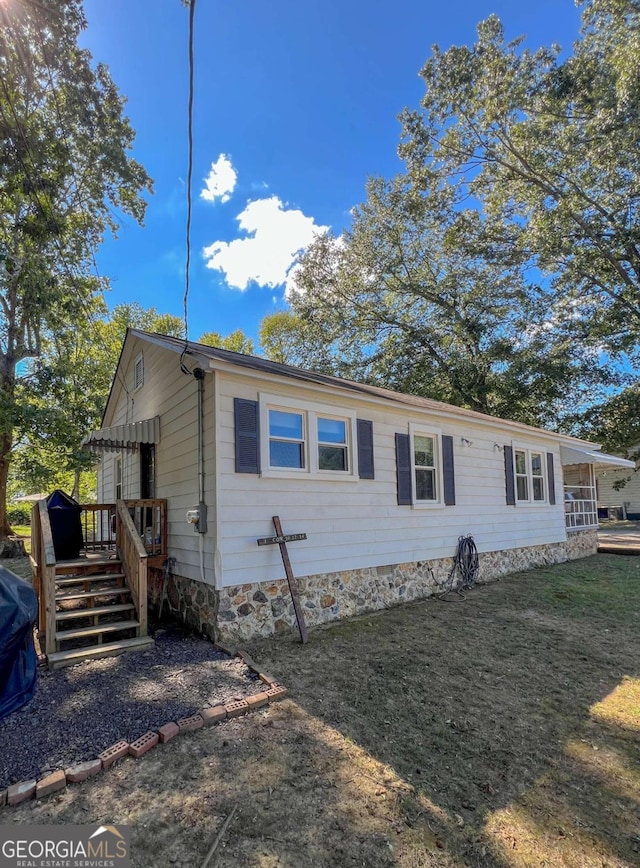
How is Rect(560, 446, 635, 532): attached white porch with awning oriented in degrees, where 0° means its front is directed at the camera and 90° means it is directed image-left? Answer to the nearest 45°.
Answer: approximately 315°

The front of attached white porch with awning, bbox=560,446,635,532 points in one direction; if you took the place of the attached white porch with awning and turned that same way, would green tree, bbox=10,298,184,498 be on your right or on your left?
on your right

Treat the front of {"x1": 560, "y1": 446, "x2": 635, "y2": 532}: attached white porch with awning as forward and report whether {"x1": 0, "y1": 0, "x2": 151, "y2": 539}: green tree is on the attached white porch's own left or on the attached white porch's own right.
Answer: on the attached white porch's own right

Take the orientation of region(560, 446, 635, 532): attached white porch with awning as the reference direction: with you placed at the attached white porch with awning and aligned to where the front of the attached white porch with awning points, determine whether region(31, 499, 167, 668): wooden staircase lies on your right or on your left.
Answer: on your right

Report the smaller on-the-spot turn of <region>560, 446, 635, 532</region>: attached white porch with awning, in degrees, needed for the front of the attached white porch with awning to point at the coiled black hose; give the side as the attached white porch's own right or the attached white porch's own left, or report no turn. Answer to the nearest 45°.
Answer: approximately 45° to the attached white porch's own right

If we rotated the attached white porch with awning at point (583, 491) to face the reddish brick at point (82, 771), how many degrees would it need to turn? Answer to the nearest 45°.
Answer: approximately 45° to its right

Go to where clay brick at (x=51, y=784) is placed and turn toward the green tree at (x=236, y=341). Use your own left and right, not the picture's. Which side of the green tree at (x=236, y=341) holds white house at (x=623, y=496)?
right
